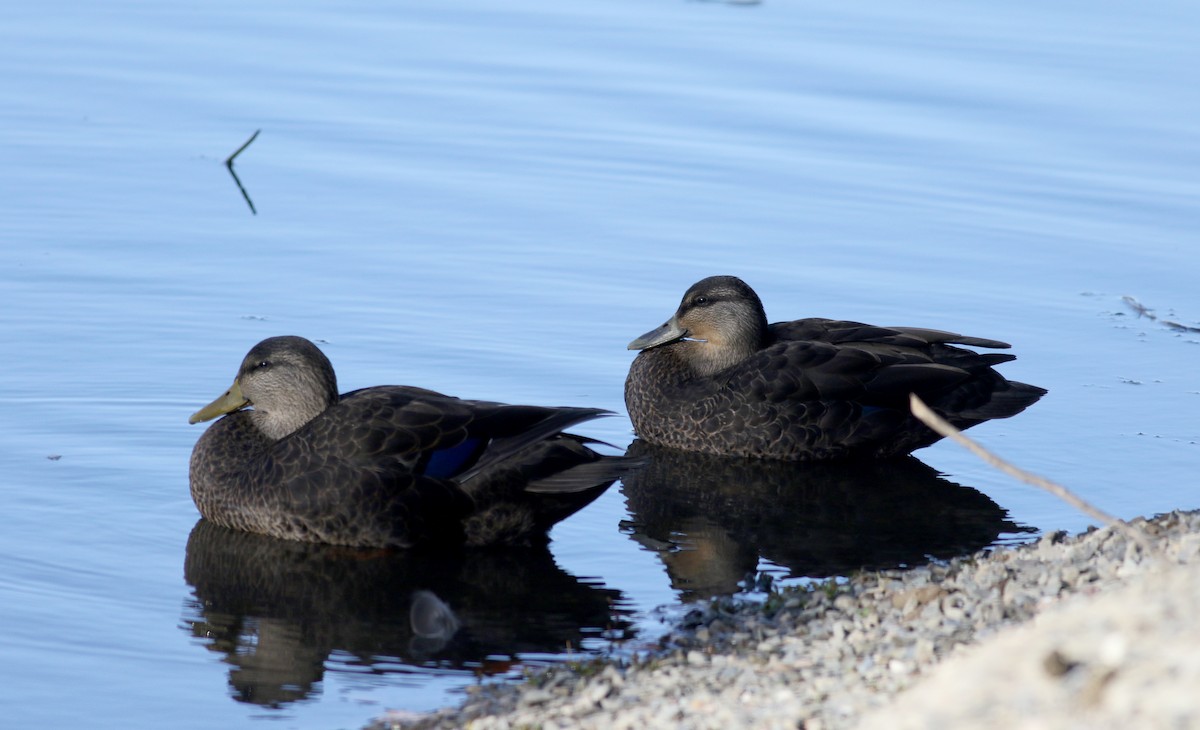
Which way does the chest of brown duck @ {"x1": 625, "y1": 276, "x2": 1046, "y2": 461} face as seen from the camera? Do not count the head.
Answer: to the viewer's left

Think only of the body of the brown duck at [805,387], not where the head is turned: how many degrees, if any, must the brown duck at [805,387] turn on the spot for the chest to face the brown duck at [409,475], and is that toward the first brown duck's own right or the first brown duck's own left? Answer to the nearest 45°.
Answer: approximately 45° to the first brown duck's own left

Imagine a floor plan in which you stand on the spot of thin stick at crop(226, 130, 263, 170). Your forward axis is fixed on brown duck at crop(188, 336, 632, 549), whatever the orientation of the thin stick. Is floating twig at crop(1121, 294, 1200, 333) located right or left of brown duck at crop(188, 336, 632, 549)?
left

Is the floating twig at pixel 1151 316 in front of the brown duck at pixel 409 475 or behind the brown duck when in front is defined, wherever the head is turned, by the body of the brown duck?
behind

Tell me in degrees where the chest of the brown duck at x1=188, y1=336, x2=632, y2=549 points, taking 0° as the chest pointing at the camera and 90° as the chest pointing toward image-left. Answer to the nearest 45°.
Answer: approximately 90°

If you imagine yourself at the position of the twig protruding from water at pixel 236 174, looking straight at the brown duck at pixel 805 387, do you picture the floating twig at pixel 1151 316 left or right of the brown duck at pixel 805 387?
left

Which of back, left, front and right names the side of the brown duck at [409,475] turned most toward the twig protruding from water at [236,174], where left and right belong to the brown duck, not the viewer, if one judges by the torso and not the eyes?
right

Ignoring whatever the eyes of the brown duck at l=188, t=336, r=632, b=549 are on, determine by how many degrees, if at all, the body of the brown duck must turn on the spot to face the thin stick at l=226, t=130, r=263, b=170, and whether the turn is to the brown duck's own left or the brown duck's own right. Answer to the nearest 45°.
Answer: approximately 90° to the brown duck's own right

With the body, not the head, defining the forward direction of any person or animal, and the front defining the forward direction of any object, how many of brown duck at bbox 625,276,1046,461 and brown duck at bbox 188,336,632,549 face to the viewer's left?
2

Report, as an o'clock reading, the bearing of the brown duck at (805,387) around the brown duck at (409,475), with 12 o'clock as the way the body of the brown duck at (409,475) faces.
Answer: the brown duck at (805,387) is roughly at 5 o'clock from the brown duck at (409,475).

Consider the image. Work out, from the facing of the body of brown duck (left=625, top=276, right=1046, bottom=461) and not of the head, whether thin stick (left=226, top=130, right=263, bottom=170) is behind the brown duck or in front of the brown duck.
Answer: in front
